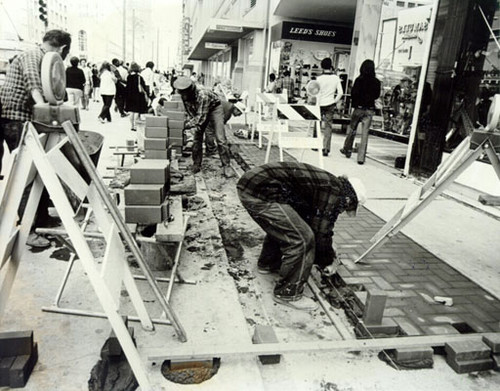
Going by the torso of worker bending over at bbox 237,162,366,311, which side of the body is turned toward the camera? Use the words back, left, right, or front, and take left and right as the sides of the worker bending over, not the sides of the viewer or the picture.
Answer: right

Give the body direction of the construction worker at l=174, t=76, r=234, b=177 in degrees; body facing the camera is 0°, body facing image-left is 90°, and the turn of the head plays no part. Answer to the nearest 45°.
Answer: approximately 45°

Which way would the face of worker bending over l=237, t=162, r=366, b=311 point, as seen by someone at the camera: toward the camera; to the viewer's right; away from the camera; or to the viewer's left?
to the viewer's right

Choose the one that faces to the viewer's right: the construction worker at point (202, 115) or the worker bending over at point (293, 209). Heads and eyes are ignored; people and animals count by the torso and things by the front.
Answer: the worker bending over

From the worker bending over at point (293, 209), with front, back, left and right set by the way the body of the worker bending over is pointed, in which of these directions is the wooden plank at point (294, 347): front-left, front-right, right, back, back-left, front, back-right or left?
right

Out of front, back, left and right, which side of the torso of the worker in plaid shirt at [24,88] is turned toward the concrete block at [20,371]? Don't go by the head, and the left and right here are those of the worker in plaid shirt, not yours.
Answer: right

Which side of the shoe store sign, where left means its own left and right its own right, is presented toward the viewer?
front

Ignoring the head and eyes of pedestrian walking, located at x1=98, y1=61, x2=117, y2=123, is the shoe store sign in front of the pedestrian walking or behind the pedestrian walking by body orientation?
in front

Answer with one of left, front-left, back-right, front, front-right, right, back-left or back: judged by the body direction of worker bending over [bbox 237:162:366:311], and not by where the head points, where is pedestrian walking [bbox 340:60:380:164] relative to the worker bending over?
left

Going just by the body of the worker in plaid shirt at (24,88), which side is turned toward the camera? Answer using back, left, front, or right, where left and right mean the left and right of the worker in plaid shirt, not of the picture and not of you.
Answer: right

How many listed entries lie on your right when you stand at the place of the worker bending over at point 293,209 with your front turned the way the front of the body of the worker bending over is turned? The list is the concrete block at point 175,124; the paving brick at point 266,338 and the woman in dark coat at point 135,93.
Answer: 1
